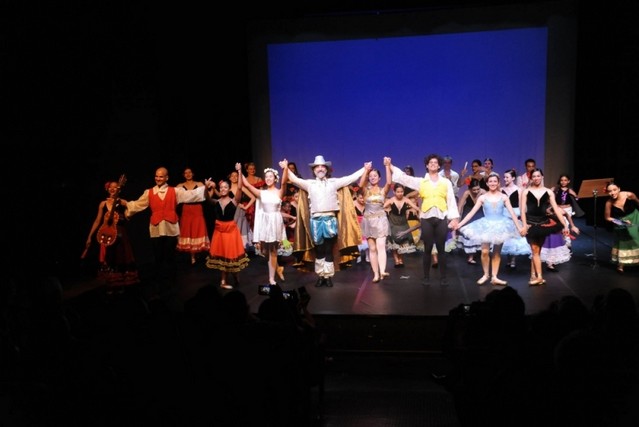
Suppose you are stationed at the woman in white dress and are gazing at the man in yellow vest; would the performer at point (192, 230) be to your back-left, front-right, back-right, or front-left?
back-left

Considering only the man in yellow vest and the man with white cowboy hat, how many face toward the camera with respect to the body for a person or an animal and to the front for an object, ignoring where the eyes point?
2

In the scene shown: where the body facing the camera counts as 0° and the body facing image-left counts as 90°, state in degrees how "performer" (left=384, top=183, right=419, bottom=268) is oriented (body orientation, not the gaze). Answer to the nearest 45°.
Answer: approximately 0°

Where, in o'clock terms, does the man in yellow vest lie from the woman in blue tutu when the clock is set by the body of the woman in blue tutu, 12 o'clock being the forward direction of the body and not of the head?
The man in yellow vest is roughly at 2 o'clock from the woman in blue tutu.

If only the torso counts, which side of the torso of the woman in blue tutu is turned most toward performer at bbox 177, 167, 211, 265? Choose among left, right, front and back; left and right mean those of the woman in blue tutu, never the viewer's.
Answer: right

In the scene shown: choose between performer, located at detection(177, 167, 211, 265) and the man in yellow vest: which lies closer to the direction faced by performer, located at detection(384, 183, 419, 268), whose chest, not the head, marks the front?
the man in yellow vest
